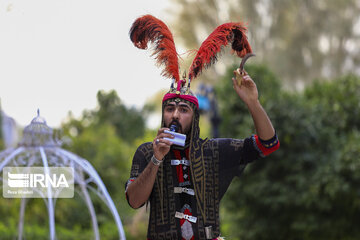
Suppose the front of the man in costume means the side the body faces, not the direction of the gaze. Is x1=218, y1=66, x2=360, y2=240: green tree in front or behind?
behind

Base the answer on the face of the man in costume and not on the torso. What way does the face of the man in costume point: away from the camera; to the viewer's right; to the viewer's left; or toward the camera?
toward the camera

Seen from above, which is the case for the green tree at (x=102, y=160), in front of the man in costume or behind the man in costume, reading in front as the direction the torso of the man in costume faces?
behind

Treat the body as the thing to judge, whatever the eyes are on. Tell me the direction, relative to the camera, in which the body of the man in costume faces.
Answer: toward the camera

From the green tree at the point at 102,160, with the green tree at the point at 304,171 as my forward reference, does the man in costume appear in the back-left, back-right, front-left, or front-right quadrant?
front-right

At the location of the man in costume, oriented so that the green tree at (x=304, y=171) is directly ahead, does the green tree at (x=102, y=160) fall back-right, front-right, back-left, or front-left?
front-left
